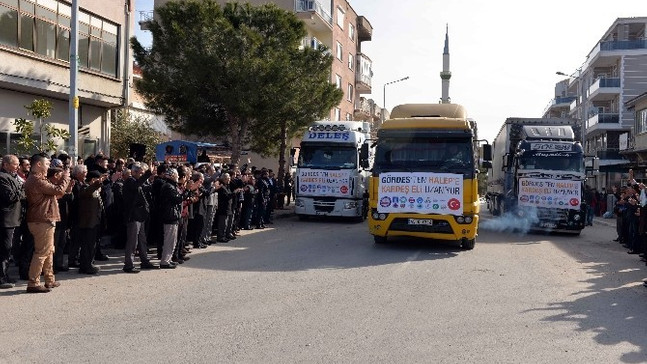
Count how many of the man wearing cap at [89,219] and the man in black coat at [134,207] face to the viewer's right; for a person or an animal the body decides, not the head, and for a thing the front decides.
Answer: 2

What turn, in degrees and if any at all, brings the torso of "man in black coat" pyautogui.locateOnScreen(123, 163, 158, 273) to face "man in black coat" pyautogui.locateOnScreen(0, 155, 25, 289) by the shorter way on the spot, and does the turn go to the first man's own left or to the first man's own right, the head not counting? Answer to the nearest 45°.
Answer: approximately 135° to the first man's own right

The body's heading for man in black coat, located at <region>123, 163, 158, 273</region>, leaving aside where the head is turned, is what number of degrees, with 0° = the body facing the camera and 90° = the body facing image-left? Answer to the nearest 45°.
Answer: approximately 270°

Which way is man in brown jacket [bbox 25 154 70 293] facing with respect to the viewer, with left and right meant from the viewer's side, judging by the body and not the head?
facing to the right of the viewer

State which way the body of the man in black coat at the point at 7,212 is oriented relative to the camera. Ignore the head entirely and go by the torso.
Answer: to the viewer's right

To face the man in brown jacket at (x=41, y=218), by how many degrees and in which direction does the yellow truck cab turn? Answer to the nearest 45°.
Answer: approximately 45° to its right

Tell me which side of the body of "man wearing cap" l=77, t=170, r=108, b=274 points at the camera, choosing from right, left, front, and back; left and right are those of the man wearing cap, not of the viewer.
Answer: right

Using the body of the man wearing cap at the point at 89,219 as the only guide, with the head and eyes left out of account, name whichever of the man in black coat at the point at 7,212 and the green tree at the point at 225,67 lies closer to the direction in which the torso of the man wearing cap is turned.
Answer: the green tree

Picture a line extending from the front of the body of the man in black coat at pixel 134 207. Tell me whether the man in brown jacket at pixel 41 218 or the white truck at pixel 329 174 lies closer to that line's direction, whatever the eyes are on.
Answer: the white truck

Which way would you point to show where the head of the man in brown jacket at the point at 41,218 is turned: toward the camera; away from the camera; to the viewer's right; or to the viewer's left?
to the viewer's right

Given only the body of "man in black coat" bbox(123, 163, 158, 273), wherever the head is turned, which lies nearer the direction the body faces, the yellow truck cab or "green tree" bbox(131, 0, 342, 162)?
the yellow truck cab

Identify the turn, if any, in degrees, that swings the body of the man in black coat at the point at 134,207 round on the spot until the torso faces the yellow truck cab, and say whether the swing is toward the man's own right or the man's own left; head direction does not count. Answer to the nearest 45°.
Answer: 0° — they already face it

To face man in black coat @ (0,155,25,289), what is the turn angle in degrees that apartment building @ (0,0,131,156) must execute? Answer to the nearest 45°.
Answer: approximately 45° to its right
